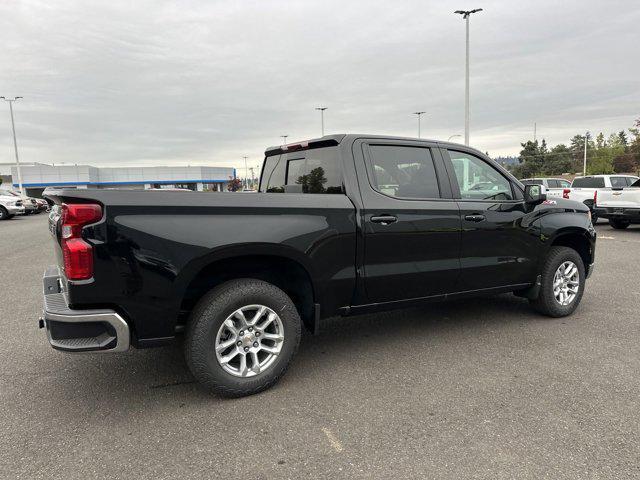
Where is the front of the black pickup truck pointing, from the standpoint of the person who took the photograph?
facing away from the viewer and to the right of the viewer

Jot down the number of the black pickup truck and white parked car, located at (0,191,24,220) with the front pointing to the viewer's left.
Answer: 0

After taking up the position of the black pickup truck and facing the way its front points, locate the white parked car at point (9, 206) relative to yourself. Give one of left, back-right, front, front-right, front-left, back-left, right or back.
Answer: left

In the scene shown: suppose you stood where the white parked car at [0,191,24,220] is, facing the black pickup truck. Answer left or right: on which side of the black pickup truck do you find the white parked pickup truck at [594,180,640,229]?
left

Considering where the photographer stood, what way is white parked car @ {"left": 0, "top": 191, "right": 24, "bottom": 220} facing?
facing the viewer and to the right of the viewer

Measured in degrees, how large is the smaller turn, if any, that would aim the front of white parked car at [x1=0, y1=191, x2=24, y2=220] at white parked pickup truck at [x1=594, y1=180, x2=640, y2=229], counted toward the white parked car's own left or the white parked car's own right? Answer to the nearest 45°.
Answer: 0° — it already faces it

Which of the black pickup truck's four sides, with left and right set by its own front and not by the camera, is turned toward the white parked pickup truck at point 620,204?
front
